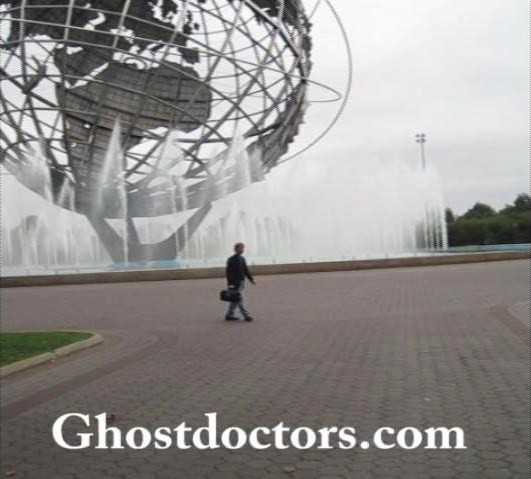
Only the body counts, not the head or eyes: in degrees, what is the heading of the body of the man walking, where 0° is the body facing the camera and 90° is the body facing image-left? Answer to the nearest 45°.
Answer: approximately 270°

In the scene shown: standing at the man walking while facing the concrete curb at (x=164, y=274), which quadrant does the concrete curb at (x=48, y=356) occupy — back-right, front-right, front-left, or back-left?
back-left

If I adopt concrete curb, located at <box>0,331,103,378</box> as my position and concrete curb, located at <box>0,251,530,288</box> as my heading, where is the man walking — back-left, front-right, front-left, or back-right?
front-right
